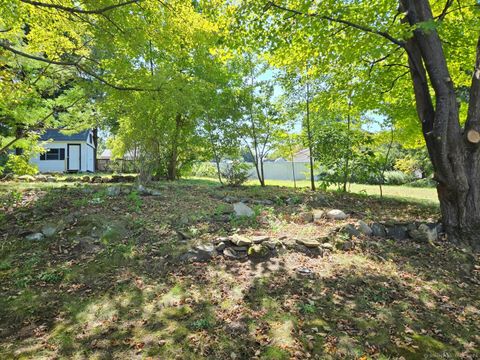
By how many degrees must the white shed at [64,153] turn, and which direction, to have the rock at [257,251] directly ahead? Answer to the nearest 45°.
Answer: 0° — it already faces it

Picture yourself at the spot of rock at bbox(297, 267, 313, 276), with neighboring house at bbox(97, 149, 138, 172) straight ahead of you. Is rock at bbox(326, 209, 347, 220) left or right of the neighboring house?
right

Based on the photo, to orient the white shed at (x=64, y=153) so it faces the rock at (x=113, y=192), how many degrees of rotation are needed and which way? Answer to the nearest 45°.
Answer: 0° — it already faces it

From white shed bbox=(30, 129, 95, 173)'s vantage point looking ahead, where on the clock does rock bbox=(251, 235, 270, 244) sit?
The rock is roughly at 12 o'clock from the white shed.

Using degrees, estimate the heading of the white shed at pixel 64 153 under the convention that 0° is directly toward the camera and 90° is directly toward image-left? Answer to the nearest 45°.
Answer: approximately 0°

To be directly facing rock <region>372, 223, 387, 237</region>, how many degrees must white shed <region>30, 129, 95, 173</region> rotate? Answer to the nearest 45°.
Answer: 0° — it already faces it

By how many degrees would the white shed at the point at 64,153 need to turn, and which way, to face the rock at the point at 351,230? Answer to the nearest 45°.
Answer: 0° — it already faces it

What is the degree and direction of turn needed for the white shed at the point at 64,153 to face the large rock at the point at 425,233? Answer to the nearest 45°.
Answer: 0° — it already faces it
